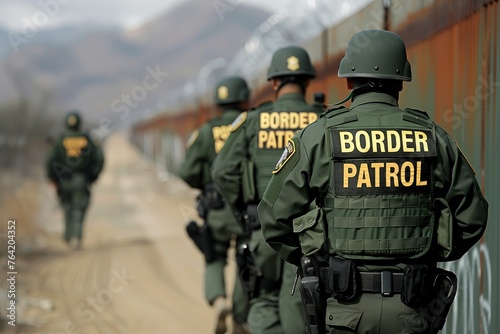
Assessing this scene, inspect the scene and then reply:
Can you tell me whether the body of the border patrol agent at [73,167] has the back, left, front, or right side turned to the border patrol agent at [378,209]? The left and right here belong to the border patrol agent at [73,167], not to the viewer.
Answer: back

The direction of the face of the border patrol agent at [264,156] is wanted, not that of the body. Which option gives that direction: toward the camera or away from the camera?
away from the camera

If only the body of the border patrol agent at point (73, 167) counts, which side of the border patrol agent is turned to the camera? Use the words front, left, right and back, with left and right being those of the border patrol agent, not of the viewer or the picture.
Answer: back

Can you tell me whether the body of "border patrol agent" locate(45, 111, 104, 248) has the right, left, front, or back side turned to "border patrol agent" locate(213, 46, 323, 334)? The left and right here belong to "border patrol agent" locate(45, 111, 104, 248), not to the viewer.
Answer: back

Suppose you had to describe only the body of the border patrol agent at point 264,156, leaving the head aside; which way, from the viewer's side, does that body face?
away from the camera

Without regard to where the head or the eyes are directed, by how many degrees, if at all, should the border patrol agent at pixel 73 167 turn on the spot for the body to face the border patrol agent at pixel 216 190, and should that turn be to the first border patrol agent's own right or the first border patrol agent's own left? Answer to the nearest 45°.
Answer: approximately 180°

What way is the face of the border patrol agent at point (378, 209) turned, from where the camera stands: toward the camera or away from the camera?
away from the camera

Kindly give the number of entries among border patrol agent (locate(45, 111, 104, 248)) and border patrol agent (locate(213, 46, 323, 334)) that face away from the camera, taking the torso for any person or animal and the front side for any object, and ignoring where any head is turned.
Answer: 2

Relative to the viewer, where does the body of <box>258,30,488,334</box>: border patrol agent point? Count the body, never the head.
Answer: away from the camera
